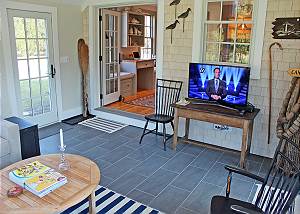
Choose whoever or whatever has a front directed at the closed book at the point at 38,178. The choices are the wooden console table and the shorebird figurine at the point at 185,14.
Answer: the wooden console table

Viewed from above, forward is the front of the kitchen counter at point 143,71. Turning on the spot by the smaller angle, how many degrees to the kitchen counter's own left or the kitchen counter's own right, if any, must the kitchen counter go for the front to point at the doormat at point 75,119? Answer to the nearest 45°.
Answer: approximately 90° to the kitchen counter's own right

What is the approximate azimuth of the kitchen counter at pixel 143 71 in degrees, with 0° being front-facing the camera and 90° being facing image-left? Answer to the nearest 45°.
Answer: approximately 315°

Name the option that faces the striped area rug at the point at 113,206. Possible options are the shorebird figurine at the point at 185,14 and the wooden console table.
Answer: the wooden console table

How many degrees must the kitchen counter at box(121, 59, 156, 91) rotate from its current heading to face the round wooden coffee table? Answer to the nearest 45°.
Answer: approximately 45° to its right

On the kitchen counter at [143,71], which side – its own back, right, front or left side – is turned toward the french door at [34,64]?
right
